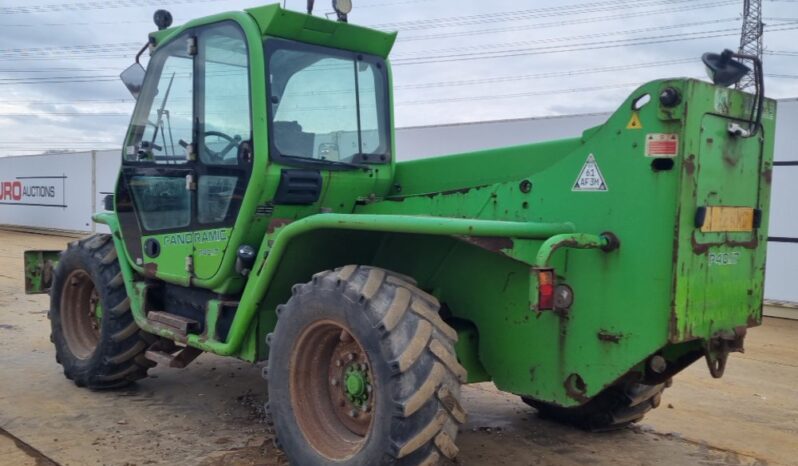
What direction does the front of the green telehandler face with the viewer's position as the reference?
facing away from the viewer and to the left of the viewer
